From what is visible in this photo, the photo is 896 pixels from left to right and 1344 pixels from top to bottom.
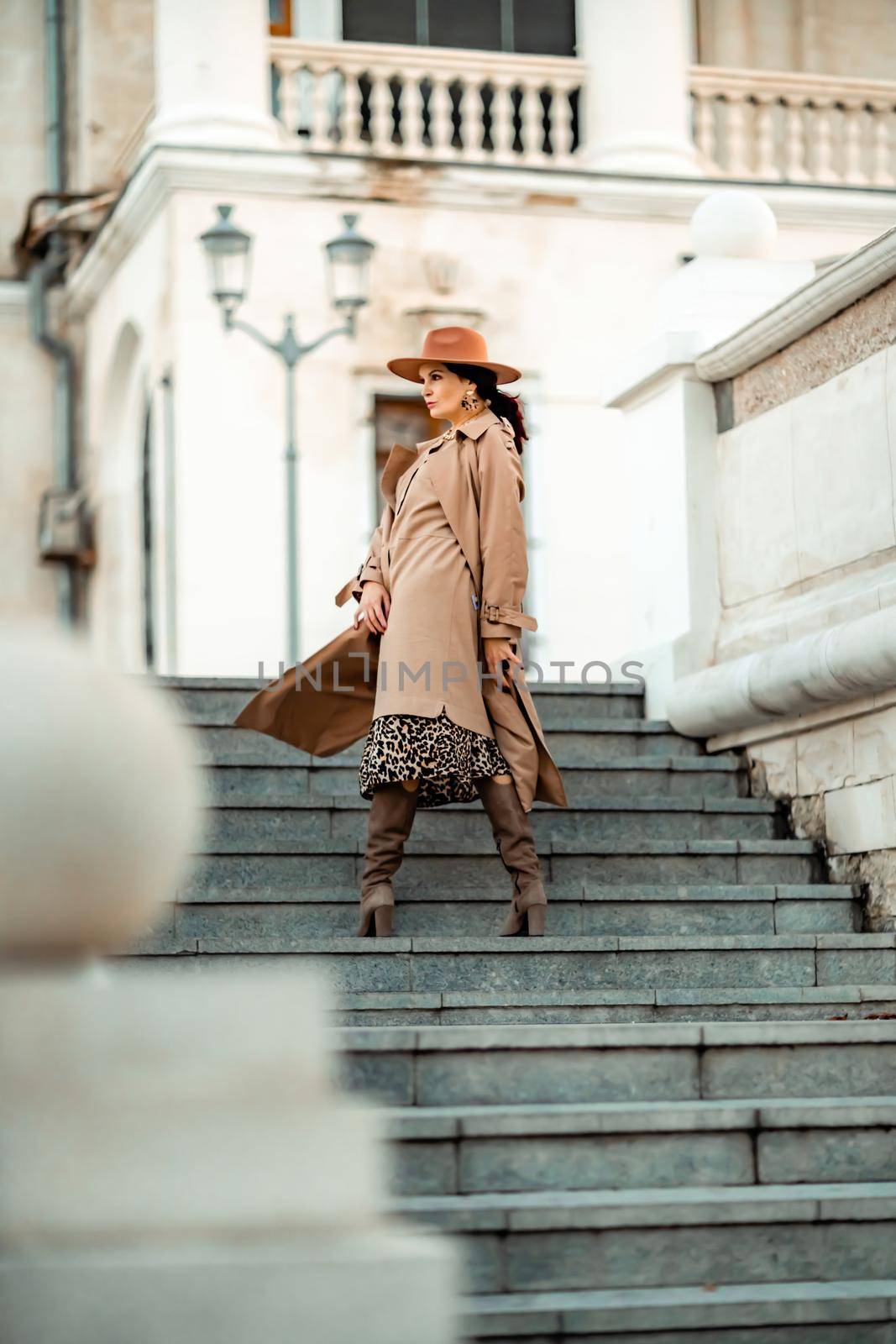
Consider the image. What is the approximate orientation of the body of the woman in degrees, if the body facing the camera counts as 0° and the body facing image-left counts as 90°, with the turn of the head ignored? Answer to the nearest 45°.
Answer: approximately 45°

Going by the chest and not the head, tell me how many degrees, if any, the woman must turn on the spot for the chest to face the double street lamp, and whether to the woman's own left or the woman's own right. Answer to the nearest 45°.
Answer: approximately 135° to the woman's own right

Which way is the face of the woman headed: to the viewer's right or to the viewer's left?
to the viewer's left
